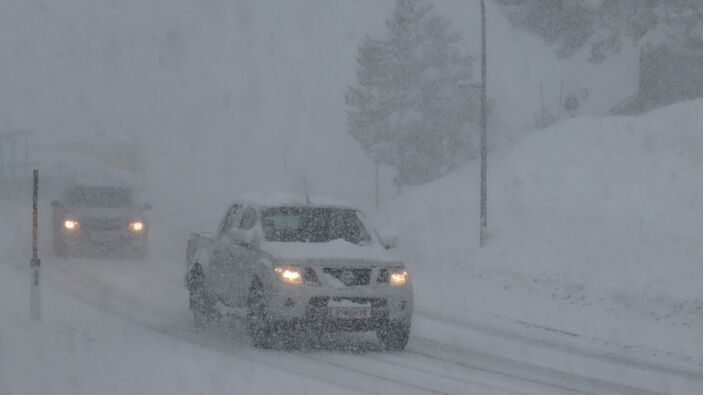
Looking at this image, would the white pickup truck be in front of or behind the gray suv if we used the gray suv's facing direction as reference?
in front

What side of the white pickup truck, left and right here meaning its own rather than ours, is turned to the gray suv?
back

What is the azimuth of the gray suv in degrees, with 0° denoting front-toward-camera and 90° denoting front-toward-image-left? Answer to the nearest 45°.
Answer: approximately 0°

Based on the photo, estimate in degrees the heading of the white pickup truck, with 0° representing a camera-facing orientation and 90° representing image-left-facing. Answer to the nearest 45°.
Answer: approximately 315°
